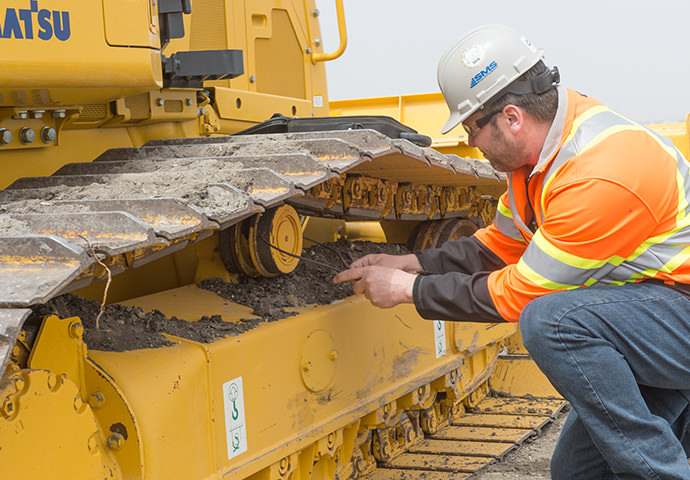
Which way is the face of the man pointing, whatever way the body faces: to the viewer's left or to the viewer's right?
to the viewer's left

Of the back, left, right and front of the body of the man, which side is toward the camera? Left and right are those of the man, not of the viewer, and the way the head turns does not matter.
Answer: left

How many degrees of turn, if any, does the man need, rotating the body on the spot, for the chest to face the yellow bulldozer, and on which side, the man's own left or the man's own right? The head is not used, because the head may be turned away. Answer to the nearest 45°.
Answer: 0° — they already face it
